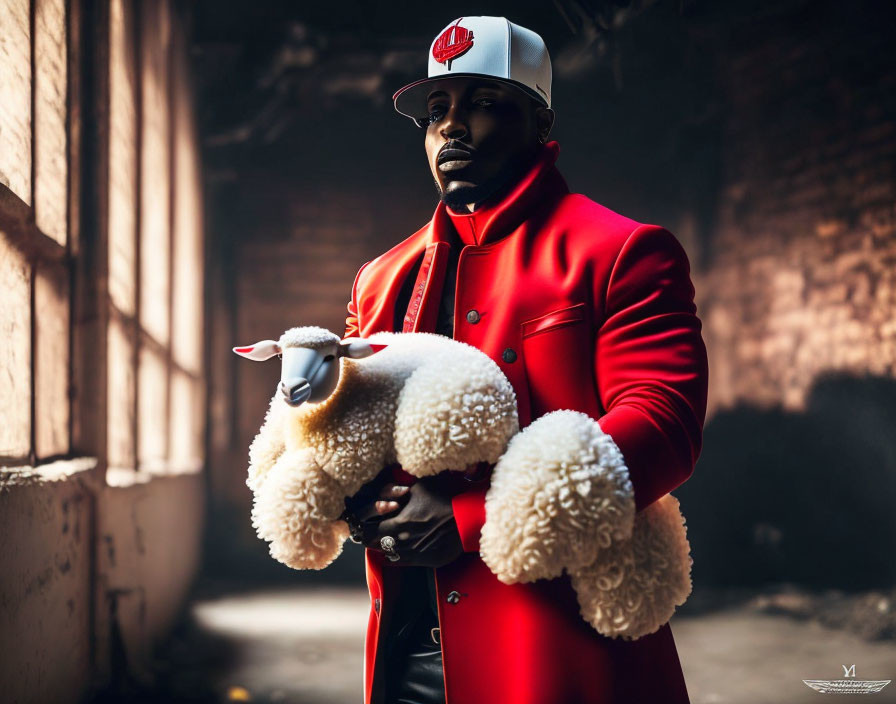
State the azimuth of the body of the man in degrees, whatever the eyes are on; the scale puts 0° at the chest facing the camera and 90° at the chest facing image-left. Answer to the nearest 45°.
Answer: approximately 45°

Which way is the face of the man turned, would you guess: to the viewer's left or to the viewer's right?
to the viewer's left
